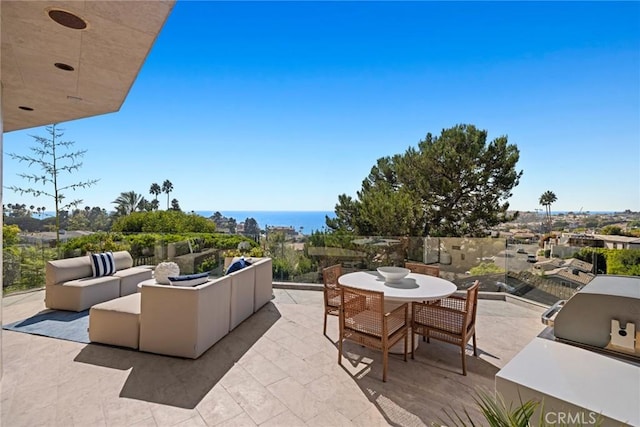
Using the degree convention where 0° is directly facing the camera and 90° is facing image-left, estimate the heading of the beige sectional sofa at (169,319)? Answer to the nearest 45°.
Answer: approximately 135°

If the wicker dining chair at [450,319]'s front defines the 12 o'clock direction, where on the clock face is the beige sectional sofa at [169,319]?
The beige sectional sofa is roughly at 10 o'clock from the wicker dining chair.

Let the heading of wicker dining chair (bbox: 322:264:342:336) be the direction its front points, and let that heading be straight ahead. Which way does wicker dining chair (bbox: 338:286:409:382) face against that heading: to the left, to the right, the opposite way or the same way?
to the left

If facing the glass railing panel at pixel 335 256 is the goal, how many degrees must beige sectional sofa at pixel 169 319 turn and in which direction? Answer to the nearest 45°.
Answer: approximately 90° to its right

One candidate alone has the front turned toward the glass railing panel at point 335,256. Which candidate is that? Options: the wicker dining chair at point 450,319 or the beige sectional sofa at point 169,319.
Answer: the wicker dining chair

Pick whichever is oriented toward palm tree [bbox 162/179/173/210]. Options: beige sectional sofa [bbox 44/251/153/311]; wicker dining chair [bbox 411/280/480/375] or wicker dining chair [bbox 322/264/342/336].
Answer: wicker dining chair [bbox 411/280/480/375]

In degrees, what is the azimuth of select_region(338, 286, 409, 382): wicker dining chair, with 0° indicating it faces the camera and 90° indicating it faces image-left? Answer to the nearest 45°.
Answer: approximately 225°

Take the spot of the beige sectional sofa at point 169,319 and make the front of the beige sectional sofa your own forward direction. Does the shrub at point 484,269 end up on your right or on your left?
on your right

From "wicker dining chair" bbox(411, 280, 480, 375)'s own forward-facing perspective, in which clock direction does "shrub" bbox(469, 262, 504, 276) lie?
The shrub is roughly at 2 o'clock from the wicker dining chair.

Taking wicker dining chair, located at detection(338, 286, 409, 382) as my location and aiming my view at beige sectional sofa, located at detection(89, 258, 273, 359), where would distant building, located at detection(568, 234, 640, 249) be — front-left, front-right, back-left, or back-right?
back-right

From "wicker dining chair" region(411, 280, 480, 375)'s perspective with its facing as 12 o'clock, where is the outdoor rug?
The outdoor rug is roughly at 10 o'clock from the wicker dining chair.

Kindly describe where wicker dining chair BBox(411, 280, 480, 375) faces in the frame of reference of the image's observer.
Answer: facing away from the viewer and to the left of the viewer

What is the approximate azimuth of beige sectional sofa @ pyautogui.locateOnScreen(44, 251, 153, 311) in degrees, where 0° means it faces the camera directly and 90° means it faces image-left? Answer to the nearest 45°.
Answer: approximately 315°

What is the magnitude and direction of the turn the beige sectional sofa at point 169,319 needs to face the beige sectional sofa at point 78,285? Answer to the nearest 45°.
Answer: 0° — it already faces it

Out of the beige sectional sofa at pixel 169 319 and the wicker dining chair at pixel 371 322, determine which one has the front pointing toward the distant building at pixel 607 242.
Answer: the wicker dining chair
